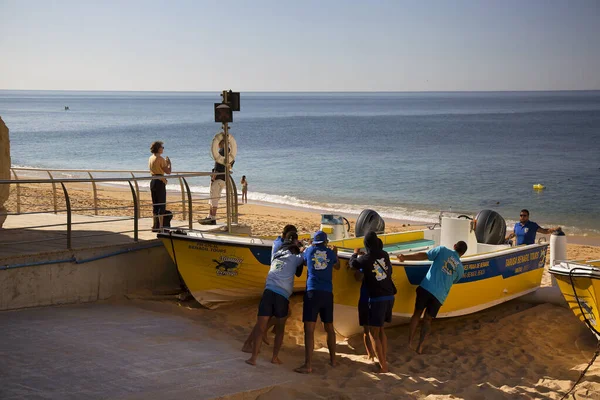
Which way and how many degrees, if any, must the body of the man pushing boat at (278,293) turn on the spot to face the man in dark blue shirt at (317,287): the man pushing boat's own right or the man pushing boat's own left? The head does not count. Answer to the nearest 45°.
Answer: approximately 45° to the man pushing boat's own right

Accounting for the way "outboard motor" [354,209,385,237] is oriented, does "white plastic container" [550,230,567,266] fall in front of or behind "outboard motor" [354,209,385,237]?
behind

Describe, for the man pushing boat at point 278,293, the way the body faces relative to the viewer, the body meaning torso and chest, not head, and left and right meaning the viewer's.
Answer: facing away from the viewer and to the right of the viewer

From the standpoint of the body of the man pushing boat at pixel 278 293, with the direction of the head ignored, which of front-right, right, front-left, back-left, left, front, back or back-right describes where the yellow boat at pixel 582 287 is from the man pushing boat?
front-right

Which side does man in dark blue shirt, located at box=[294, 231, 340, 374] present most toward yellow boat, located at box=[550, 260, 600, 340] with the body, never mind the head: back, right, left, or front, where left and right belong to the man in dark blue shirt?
right

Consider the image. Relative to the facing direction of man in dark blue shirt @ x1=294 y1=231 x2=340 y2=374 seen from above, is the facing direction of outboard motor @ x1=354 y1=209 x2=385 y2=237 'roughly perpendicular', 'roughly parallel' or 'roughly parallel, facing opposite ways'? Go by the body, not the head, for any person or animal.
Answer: roughly perpendicular

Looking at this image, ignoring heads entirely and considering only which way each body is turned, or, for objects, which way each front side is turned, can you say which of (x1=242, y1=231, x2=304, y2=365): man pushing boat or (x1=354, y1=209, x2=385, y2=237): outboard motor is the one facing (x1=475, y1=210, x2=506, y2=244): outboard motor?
the man pushing boat

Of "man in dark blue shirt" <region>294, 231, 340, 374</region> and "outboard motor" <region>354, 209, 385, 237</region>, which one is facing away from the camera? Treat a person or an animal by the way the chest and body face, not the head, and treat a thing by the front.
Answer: the man in dark blue shirt

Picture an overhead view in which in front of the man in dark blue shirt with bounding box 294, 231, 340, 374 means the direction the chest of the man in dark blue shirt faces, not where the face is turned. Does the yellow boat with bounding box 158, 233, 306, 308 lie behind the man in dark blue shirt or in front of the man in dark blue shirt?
in front

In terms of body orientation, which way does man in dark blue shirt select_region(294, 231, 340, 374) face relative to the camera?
away from the camera

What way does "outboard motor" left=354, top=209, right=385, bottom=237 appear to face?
to the viewer's left

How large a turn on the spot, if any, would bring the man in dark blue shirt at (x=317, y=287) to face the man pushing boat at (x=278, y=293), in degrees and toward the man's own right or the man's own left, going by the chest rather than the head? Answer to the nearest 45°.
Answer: approximately 90° to the man's own left

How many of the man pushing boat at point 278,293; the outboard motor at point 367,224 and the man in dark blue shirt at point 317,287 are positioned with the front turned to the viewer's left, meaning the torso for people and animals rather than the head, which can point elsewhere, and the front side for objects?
1

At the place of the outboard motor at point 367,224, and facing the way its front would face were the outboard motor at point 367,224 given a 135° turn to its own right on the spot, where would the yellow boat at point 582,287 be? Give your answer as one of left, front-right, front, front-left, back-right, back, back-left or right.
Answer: right

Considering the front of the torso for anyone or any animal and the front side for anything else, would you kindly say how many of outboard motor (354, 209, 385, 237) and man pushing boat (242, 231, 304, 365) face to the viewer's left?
1
